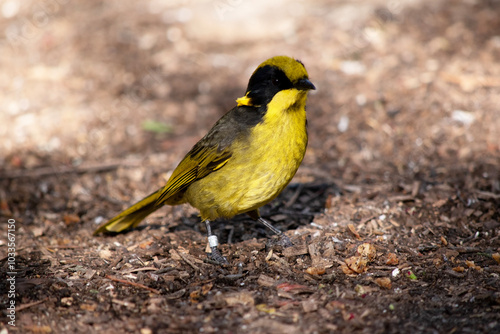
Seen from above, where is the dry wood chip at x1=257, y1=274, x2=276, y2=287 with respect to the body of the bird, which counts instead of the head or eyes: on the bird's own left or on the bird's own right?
on the bird's own right

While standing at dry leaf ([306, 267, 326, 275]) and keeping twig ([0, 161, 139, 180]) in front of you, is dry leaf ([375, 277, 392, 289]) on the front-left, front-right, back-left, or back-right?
back-right

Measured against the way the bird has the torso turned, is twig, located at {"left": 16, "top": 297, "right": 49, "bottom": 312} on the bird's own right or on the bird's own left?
on the bird's own right

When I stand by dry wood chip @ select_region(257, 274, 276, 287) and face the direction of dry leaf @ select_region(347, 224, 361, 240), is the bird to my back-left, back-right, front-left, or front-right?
front-left

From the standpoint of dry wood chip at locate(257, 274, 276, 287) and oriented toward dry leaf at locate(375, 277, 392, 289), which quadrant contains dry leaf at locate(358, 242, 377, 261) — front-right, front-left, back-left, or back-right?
front-left

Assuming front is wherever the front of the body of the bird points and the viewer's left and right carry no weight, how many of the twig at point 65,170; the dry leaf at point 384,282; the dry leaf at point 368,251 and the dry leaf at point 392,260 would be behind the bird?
1

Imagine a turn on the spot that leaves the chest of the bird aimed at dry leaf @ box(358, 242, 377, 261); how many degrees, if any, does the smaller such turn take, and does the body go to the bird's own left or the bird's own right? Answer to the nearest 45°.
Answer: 0° — it already faces it

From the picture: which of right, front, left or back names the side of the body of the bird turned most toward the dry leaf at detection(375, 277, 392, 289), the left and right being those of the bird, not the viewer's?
front

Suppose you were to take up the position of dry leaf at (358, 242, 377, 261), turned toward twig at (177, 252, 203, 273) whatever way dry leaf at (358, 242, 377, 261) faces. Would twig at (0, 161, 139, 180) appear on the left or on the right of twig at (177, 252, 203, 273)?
right

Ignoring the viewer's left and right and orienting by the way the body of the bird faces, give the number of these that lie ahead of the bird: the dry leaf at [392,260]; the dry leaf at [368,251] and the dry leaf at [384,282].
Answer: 3

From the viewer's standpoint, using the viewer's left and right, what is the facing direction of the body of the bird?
facing the viewer and to the right of the viewer

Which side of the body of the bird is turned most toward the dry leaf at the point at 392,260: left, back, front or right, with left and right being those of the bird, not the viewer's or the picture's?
front
